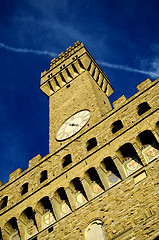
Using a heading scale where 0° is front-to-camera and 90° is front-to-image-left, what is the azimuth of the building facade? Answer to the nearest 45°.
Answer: approximately 45°
